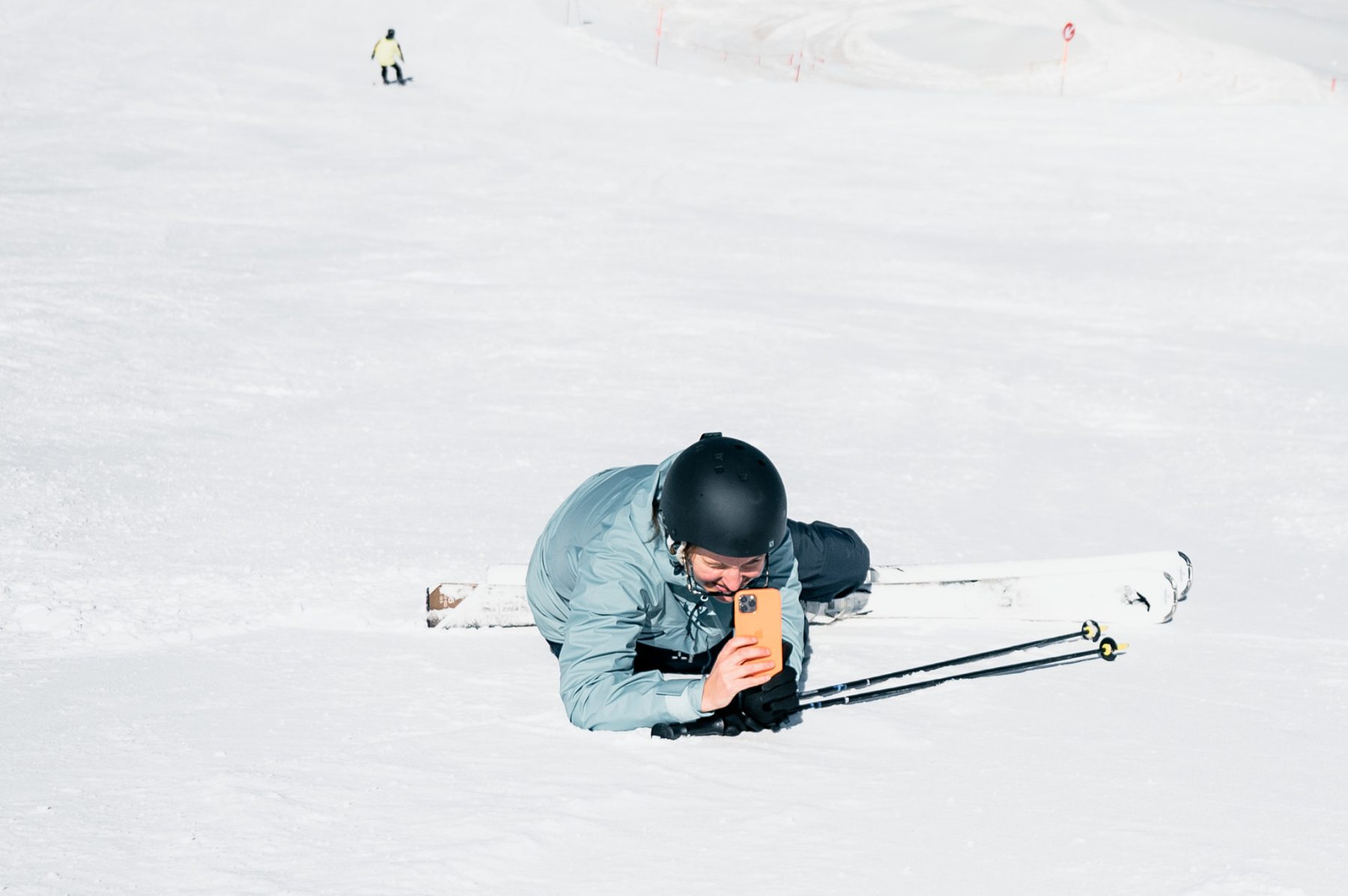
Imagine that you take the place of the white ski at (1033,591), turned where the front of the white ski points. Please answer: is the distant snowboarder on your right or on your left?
on your left

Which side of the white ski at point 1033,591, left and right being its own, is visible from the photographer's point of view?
right
